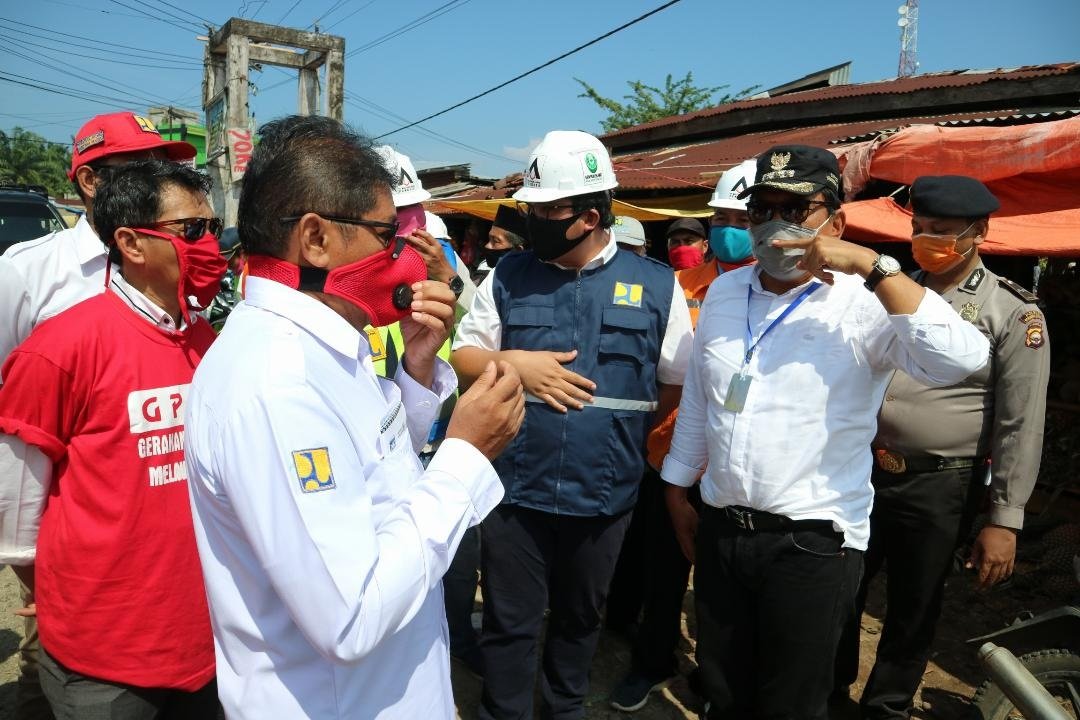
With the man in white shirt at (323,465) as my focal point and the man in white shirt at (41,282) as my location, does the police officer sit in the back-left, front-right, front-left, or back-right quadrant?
front-left

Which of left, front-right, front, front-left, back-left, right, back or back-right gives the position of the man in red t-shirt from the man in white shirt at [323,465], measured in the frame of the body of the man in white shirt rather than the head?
back-left

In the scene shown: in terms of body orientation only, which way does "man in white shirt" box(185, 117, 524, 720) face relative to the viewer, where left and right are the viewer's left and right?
facing to the right of the viewer

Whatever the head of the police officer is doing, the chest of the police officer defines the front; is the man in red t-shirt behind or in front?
in front

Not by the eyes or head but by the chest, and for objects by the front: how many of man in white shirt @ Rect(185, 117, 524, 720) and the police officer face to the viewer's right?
1

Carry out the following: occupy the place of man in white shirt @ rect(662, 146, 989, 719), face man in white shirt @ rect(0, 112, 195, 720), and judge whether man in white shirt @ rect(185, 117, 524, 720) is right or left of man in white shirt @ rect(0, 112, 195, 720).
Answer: left

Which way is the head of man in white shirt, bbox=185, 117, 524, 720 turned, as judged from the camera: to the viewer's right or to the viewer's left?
to the viewer's right

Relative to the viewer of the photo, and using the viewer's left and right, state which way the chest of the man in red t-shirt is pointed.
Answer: facing the viewer and to the right of the viewer

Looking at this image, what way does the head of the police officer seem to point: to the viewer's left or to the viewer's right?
to the viewer's left

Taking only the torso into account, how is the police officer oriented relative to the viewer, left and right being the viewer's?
facing the viewer and to the left of the viewer

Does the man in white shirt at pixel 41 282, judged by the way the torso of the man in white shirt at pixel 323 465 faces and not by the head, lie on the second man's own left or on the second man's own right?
on the second man's own left

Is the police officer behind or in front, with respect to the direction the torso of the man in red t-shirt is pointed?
in front
